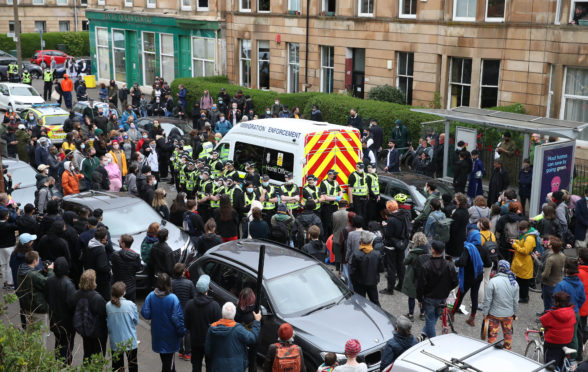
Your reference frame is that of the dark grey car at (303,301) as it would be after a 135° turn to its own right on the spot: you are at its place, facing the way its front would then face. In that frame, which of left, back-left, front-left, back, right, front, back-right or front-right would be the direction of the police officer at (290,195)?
right

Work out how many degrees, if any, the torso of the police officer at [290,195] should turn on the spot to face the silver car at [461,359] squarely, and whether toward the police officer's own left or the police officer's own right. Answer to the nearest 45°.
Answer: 0° — they already face it

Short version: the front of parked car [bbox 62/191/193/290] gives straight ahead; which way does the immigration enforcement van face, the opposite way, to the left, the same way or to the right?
the opposite way

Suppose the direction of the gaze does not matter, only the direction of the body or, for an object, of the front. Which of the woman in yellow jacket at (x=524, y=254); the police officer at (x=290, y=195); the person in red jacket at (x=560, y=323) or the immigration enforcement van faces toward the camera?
the police officer

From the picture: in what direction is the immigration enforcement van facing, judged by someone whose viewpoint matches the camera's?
facing away from the viewer and to the left of the viewer

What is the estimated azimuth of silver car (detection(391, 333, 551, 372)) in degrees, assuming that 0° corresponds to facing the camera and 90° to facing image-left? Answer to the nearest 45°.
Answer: approximately 315°

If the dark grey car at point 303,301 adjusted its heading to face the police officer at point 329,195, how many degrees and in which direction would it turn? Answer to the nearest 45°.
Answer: approximately 135° to its left

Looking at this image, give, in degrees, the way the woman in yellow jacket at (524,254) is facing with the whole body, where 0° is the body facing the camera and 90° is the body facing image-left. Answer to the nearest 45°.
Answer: approximately 90°

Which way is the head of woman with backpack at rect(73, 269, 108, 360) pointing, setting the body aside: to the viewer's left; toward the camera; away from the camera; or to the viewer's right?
away from the camera

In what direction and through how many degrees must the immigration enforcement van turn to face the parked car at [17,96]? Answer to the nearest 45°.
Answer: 0° — it already faces it

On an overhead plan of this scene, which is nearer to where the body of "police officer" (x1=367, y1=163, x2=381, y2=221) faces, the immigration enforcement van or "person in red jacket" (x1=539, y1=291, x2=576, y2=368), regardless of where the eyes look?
the person in red jacket

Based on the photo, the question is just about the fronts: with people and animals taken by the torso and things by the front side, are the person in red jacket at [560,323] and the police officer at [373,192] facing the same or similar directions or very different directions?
very different directions

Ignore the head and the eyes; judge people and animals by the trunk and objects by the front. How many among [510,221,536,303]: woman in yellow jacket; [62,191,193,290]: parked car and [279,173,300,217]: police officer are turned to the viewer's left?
1

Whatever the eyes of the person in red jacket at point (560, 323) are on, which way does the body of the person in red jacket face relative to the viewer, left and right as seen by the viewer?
facing away from the viewer and to the left of the viewer

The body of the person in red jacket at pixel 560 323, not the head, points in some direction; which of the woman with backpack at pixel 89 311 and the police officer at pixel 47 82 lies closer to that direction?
the police officer
